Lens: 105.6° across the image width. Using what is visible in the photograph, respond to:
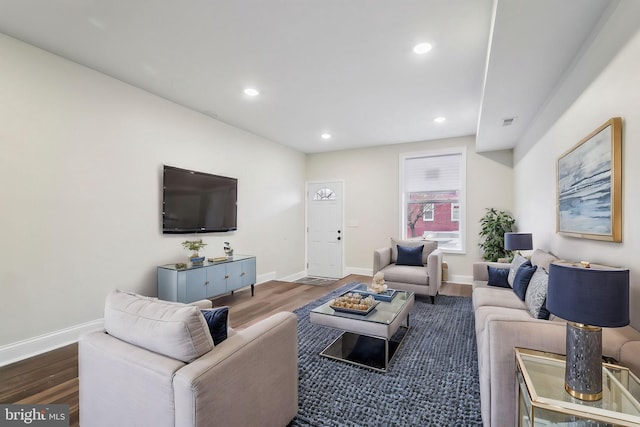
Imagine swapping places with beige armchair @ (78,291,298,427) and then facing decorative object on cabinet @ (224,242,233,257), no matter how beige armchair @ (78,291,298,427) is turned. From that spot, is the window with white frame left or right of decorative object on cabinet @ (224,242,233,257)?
right

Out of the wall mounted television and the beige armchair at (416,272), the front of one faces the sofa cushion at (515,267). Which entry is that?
the wall mounted television

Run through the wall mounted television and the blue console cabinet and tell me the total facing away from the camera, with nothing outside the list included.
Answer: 0

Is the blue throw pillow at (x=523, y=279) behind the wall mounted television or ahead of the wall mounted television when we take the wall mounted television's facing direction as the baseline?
ahead

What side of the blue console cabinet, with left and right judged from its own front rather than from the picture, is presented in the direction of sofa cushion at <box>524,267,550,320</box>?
front

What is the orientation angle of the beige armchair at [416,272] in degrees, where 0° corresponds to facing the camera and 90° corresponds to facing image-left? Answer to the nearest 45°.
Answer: approximately 45°

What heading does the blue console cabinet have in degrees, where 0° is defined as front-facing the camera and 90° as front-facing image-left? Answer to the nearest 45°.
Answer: approximately 315°

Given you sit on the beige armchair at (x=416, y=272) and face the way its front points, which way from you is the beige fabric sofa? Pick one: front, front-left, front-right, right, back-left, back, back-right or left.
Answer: front-left

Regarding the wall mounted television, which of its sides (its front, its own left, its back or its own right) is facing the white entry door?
left

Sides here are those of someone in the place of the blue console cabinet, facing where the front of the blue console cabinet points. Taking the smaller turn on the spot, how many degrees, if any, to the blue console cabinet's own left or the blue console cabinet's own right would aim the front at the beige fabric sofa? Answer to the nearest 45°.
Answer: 0° — it already faces it

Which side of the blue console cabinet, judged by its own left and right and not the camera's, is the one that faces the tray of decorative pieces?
front

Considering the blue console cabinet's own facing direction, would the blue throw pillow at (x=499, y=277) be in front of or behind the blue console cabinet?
in front

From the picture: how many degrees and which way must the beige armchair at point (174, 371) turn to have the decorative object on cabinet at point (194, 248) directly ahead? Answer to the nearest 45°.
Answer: approximately 45° to its left

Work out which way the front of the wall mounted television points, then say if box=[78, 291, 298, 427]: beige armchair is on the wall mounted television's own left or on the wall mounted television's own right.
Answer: on the wall mounted television's own right

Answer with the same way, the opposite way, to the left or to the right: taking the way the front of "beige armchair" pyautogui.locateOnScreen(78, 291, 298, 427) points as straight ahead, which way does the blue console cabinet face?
to the right
